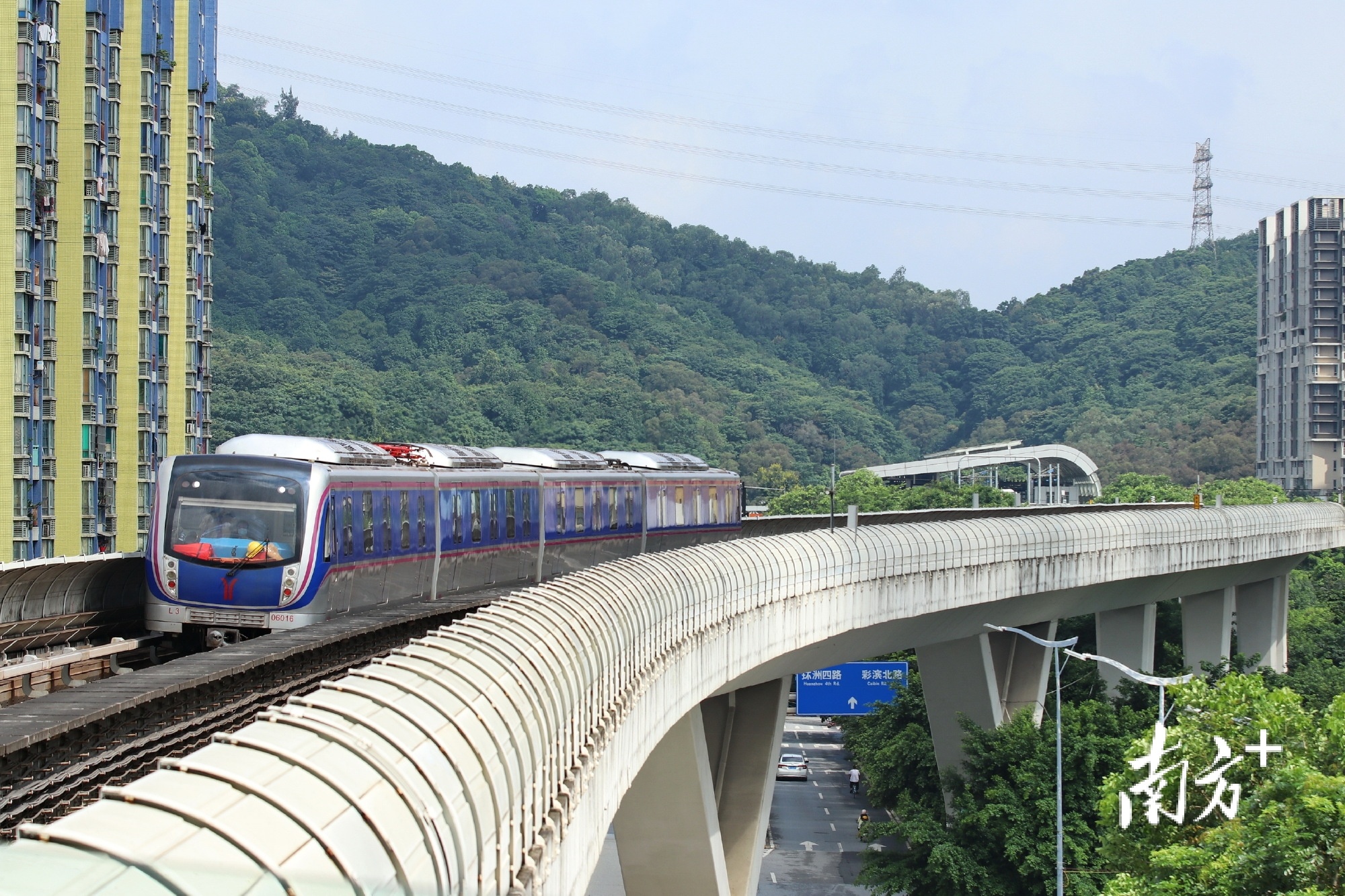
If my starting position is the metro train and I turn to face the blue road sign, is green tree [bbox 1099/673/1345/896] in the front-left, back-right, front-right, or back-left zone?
front-right

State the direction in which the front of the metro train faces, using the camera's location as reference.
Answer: facing the viewer and to the left of the viewer

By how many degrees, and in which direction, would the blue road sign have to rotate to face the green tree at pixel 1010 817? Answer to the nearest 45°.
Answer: approximately 45° to its left

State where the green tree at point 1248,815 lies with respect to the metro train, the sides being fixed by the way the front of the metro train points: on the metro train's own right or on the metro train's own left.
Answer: on the metro train's own left

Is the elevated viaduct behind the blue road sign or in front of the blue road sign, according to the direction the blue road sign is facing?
in front

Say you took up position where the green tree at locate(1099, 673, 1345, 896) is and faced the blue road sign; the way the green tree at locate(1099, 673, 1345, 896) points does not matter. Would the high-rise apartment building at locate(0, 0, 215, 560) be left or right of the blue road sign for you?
left

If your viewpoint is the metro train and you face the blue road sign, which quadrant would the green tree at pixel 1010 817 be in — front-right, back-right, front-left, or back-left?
front-right

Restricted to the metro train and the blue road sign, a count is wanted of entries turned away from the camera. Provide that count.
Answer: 0

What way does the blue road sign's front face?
toward the camera

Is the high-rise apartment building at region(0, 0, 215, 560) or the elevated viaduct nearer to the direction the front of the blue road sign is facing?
the elevated viaduct

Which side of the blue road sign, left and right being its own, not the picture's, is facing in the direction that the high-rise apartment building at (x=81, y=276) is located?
right

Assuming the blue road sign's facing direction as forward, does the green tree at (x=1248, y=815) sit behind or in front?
in front

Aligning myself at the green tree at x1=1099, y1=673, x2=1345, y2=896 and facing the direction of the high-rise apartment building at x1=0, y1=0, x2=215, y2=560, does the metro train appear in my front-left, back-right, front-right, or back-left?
front-left
